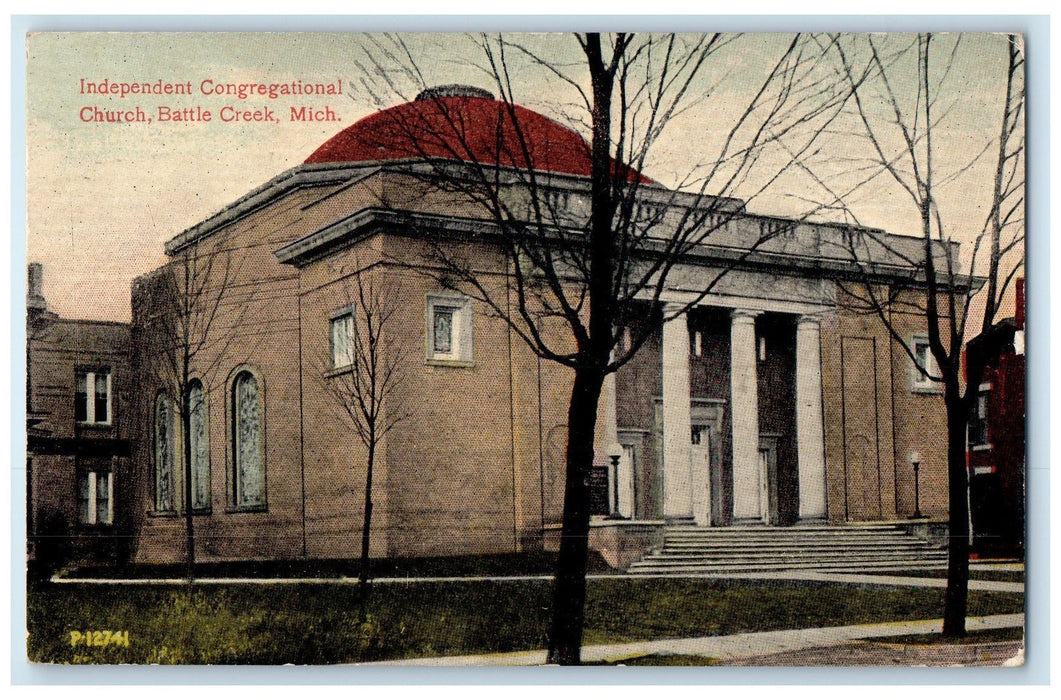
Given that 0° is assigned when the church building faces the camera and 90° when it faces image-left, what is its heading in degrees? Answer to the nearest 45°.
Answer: approximately 315°

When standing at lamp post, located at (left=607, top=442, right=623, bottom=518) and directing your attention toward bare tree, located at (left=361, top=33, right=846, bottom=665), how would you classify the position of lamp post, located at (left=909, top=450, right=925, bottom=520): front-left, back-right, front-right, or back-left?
back-left

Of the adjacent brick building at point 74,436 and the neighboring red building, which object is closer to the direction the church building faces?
the neighboring red building

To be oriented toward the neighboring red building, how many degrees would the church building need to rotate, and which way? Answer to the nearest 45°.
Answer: approximately 45° to its left

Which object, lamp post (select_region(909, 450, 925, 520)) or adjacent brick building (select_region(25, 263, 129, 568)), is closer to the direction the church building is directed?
the lamp post

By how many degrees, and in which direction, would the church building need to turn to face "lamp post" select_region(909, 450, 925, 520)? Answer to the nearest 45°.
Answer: approximately 45° to its left
